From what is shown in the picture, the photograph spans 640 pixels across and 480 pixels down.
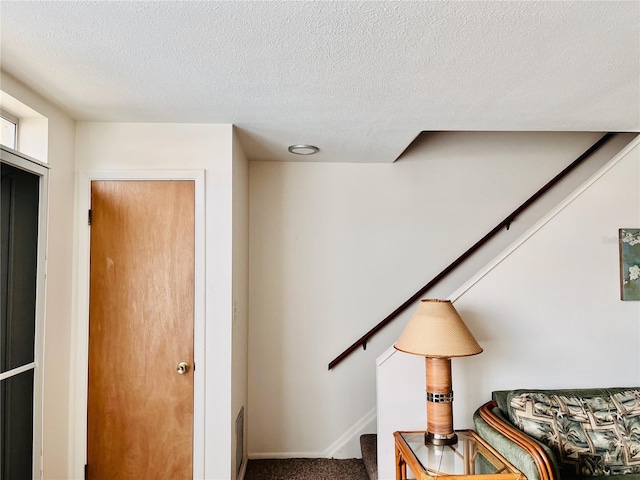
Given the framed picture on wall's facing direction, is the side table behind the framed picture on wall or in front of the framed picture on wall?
in front

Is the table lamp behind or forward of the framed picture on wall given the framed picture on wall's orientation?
forward

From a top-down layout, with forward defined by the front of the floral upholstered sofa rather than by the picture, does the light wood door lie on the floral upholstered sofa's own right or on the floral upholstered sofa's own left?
on the floral upholstered sofa's own right

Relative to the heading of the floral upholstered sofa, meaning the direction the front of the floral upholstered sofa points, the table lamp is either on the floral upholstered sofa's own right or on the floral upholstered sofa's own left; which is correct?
on the floral upholstered sofa's own right

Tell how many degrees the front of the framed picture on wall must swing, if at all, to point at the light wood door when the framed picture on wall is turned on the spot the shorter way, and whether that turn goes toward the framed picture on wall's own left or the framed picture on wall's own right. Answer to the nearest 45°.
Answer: approximately 45° to the framed picture on wall's own right
